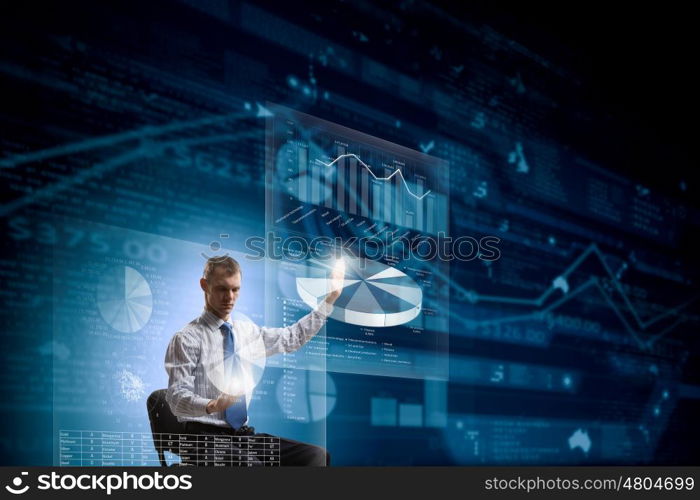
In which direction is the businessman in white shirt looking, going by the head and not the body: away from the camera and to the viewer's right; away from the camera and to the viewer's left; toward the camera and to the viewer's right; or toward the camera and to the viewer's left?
toward the camera and to the viewer's right
